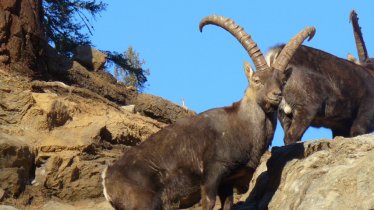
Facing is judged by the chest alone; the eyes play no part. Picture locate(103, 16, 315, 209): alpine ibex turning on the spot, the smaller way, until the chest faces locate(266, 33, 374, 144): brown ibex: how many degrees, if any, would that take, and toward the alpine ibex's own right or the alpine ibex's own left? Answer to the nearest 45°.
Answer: approximately 45° to the alpine ibex's own left

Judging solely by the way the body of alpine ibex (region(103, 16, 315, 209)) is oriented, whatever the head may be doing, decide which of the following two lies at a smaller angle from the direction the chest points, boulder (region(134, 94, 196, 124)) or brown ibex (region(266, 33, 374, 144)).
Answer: the brown ibex

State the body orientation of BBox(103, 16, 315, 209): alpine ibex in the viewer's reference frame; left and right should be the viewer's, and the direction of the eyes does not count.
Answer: facing to the right of the viewer

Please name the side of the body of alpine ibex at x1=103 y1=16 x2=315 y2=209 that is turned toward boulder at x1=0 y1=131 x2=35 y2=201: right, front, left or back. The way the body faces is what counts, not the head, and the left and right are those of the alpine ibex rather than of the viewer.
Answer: back

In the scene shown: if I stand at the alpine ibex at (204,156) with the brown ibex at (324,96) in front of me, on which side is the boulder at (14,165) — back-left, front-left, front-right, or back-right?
back-left

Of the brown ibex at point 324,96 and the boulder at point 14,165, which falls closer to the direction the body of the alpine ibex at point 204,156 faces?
the brown ibex
